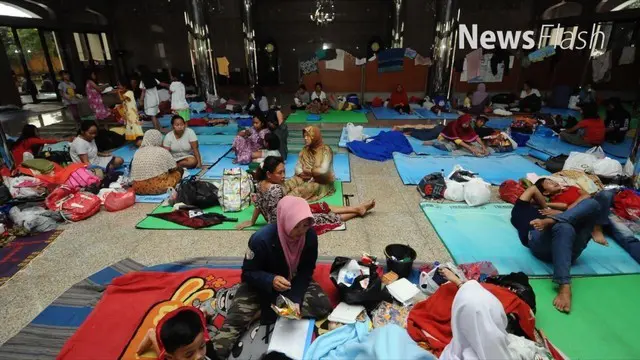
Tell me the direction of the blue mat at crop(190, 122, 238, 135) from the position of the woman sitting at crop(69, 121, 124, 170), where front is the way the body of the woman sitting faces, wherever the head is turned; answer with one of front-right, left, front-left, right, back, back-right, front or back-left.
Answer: left

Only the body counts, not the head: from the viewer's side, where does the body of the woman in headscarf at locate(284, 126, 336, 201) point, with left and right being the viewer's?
facing the viewer and to the left of the viewer

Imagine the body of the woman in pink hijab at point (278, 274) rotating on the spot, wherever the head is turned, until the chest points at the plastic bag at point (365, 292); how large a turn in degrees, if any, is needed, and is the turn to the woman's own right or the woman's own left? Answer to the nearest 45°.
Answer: approximately 45° to the woman's own left

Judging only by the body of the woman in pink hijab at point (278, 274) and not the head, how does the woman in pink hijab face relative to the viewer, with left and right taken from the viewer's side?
facing the viewer and to the right of the viewer

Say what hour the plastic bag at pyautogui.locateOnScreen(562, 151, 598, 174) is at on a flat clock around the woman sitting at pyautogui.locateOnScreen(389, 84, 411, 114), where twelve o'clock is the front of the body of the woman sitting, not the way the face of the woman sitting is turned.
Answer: The plastic bag is roughly at 11 o'clock from the woman sitting.

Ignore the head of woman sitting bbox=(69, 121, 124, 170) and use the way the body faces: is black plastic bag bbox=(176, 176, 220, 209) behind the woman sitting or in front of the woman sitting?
in front

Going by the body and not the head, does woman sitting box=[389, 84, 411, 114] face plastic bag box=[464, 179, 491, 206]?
yes

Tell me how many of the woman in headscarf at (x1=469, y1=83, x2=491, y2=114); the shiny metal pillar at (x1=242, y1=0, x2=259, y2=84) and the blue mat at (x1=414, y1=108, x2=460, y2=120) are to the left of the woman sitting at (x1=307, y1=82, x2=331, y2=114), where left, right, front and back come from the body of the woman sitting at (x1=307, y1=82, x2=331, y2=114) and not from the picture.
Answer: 2

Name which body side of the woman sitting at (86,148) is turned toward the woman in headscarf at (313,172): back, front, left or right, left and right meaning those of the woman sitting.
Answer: front

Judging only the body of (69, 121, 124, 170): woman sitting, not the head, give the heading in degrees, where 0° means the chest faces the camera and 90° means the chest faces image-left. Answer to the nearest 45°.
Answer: approximately 315°
